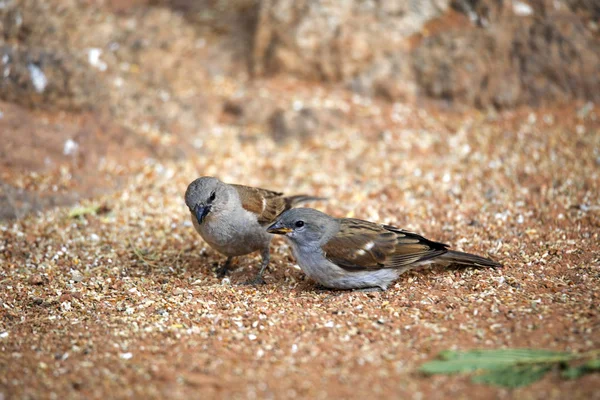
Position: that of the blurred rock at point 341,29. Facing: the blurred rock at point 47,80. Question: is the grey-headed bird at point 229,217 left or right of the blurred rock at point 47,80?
left

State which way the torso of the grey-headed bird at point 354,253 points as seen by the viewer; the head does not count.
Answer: to the viewer's left

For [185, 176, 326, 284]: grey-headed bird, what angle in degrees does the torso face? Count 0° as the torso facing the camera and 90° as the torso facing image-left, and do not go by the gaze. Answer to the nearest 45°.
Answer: approximately 45°

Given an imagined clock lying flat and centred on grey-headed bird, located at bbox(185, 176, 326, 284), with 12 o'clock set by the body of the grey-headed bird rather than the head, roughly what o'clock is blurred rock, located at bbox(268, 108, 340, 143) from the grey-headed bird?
The blurred rock is roughly at 5 o'clock from the grey-headed bird.

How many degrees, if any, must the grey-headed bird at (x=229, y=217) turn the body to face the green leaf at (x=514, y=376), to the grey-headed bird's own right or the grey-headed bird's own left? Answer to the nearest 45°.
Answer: approximately 90° to the grey-headed bird's own left

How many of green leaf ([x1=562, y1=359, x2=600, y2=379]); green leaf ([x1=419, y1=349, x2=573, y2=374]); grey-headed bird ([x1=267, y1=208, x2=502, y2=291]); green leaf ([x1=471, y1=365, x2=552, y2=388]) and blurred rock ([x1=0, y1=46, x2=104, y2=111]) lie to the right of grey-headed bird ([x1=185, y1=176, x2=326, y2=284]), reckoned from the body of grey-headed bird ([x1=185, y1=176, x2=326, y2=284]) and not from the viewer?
1

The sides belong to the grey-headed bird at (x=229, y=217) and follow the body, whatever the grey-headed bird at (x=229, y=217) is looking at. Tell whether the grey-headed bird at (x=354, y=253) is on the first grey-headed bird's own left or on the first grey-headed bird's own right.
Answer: on the first grey-headed bird's own left

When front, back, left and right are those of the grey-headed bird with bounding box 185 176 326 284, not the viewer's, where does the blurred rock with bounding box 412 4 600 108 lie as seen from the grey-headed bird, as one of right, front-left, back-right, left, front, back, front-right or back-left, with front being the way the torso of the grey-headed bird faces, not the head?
back

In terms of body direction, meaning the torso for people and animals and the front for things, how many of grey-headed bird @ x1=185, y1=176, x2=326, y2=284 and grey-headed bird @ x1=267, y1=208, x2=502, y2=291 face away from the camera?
0

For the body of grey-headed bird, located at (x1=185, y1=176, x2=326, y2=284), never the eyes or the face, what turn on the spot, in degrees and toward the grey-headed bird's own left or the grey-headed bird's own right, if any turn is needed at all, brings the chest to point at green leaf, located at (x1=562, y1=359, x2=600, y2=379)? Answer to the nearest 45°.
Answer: approximately 90° to the grey-headed bird's own left

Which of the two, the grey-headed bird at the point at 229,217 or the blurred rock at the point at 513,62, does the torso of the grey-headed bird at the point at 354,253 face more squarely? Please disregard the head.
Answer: the grey-headed bird

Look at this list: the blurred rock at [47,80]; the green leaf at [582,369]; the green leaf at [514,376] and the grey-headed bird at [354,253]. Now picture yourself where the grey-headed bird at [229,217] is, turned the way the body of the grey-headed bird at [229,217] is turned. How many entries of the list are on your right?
1
